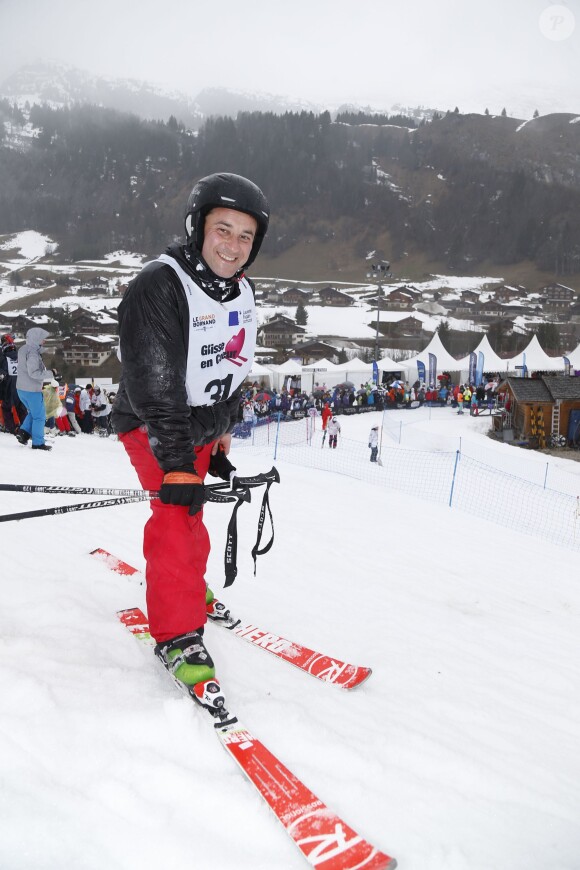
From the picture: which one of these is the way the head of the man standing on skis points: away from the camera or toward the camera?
toward the camera

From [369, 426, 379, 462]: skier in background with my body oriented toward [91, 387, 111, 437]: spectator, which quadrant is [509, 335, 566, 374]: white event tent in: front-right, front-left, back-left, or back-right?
back-right

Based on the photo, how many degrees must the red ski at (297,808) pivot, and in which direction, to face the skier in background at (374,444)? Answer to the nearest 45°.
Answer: approximately 135° to its left

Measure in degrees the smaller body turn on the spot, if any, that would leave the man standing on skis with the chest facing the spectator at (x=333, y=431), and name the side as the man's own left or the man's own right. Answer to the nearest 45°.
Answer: approximately 135° to the man's own left

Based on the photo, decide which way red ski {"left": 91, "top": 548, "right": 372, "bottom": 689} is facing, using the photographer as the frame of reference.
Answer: facing the viewer and to the right of the viewer
